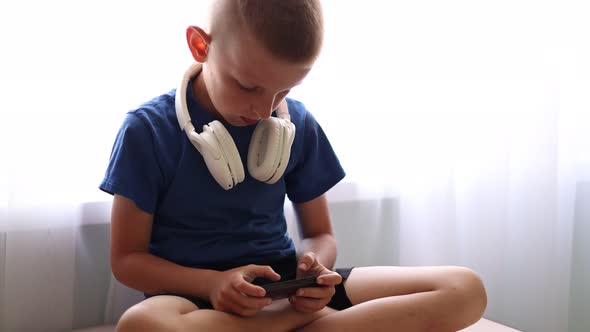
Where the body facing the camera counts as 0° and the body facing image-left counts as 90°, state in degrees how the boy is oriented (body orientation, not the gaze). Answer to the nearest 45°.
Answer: approximately 315°

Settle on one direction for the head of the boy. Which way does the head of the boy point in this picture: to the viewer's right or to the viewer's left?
to the viewer's right
